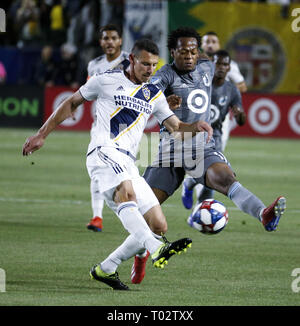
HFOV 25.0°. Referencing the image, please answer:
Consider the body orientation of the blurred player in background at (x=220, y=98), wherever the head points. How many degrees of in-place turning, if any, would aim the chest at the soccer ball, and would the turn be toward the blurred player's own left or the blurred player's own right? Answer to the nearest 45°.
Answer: approximately 45° to the blurred player's own left

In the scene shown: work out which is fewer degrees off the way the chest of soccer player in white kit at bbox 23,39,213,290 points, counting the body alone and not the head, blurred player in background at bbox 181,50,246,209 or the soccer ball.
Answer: the soccer ball

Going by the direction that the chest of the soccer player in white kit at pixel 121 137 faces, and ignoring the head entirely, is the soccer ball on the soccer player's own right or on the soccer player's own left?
on the soccer player's own left

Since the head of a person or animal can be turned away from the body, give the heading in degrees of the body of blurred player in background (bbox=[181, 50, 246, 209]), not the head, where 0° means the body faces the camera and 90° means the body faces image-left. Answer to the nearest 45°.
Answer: approximately 45°

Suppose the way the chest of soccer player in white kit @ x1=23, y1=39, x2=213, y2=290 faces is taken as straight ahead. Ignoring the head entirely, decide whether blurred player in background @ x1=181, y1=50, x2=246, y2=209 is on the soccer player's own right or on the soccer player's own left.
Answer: on the soccer player's own left

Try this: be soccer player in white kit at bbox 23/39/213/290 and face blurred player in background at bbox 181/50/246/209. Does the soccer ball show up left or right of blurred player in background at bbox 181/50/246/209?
right

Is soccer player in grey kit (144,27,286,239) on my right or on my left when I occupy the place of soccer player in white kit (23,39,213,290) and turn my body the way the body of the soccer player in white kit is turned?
on my left

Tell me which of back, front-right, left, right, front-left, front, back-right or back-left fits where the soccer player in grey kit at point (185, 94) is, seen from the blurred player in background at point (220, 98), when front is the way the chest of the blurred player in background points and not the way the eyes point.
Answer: front-left

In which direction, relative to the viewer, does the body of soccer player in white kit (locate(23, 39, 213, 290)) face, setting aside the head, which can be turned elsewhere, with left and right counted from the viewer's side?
facing the viewer and to the right of the viewer

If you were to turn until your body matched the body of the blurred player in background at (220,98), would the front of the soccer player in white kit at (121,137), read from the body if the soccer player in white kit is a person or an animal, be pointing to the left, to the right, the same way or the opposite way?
to the left

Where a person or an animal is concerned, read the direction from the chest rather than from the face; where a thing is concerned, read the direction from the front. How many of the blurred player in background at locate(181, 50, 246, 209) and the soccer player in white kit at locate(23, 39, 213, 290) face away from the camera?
0

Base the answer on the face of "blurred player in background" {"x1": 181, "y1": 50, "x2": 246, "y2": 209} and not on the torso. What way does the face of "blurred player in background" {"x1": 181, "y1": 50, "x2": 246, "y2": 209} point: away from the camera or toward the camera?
toward the camera
